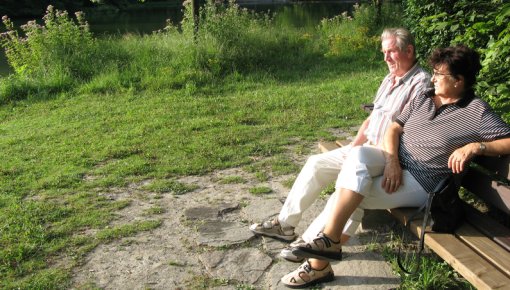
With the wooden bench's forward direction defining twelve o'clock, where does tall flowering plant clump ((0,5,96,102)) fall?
The tall flowering plant clump is roughly at 3 o'clock from the wooden bench.

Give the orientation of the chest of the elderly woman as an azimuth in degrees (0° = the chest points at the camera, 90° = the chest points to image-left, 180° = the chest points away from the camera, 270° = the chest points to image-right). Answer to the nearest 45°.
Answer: approximately 45°

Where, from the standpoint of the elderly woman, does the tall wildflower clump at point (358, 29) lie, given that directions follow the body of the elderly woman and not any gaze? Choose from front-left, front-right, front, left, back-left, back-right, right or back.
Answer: back-right

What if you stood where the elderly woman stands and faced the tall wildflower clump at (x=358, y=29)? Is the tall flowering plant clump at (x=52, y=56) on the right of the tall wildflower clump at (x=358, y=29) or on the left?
left

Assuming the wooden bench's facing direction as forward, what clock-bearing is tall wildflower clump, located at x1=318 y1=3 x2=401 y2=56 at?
The tall wildflower clump is roughly at 4 o'clock from the wooden bench.

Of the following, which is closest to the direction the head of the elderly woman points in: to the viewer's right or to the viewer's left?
to the viewer's left

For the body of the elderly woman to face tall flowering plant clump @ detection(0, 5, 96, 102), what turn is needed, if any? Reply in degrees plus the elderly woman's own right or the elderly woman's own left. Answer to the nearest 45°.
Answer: approximately 90° to the elderly woman's own right

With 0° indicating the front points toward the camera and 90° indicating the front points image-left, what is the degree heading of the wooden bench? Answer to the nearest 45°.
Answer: approximately 45°
